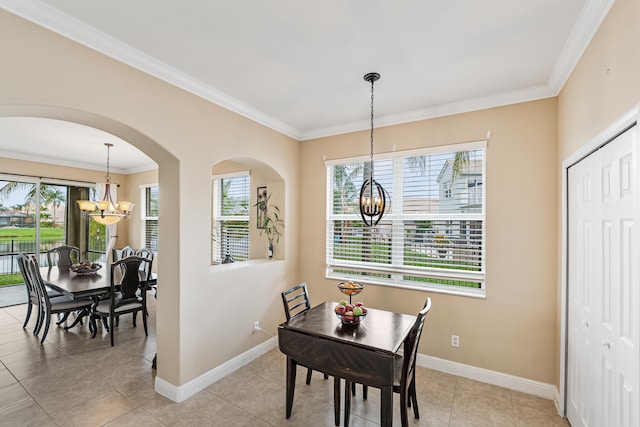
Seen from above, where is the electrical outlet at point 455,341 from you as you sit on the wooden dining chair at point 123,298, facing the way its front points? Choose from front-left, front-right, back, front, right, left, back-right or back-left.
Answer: back

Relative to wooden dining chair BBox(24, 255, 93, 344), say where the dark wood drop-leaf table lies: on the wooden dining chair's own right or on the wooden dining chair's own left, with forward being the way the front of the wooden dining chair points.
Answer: on the wooden dining chair's own right

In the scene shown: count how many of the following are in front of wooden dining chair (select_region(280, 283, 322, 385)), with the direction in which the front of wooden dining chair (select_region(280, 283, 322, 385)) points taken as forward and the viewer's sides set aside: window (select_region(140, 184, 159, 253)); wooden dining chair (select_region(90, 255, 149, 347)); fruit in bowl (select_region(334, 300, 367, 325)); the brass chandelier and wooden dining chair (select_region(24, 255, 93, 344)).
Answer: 1

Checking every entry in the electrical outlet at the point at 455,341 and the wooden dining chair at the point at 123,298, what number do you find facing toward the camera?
1

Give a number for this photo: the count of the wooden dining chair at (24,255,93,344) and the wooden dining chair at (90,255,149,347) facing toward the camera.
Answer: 0

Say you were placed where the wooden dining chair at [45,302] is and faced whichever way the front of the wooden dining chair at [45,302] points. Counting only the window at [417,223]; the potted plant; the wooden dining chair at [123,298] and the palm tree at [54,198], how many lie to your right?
3

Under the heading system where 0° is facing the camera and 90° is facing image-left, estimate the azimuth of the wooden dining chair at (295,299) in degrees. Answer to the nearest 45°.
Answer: approximately 315°

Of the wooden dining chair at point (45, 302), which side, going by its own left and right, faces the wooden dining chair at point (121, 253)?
front

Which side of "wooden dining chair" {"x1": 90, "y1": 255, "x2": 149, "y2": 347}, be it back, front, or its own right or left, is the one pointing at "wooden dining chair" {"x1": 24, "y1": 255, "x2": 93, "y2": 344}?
front

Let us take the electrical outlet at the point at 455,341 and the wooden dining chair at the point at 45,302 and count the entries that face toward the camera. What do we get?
1

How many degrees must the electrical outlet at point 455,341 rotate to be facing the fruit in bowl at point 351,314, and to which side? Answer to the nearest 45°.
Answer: approximately 45° to its right

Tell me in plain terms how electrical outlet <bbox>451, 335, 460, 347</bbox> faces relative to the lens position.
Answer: facing the viewer

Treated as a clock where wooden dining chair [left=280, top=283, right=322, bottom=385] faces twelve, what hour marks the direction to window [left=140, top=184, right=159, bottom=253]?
The window is roughly at 6 o'clock from the wooden dining chair.

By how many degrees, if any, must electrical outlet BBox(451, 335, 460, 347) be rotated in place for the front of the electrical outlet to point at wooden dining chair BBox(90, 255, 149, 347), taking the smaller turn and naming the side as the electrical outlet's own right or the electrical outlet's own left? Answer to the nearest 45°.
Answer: approximately 90° to the electrical outlet's own right

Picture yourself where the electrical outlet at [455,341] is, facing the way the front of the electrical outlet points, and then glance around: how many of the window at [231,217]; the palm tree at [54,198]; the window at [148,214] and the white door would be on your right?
3

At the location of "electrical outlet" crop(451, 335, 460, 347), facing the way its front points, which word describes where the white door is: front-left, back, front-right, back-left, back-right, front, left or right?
front-left

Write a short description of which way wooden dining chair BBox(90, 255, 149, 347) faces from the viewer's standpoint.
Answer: facing away from the viewer and to the left of the viewer

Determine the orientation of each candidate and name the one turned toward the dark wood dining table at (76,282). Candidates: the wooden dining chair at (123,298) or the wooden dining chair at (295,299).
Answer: the wooden dining chair at (123,298)
